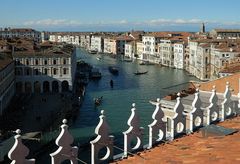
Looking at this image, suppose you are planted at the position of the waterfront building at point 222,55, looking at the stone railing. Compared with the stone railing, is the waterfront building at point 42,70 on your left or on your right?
right

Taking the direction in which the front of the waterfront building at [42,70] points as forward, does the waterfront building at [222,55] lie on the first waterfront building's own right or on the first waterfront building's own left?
on the first waterfront building's own left

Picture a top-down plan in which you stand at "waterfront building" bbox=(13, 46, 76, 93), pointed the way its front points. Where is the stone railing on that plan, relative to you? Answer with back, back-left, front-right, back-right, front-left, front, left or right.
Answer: front
